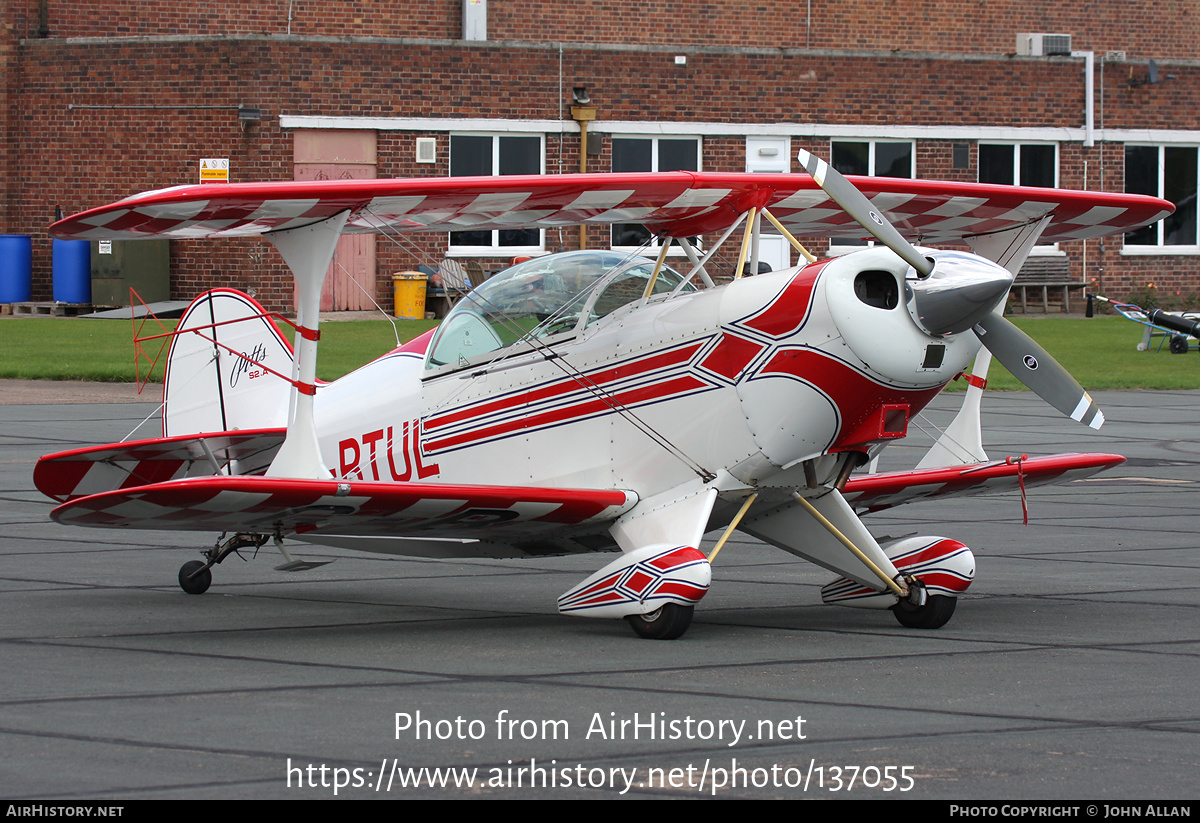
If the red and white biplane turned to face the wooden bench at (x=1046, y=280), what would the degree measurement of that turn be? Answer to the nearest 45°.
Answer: approximately 135° to its left

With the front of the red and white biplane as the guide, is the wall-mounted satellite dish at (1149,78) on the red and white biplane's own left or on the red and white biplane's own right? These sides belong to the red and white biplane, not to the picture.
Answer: on the red and white biplane's own left

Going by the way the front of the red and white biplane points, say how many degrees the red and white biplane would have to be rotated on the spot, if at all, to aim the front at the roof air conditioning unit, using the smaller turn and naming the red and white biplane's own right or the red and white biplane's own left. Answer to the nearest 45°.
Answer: approximately 135° to the red and white biplane's own left

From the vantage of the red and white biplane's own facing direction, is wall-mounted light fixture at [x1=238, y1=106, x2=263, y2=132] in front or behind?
behind

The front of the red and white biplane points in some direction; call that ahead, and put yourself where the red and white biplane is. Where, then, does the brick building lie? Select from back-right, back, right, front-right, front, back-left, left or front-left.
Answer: back-left

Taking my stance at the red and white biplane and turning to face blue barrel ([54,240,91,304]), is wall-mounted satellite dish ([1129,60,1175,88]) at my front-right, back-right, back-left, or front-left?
front-right
